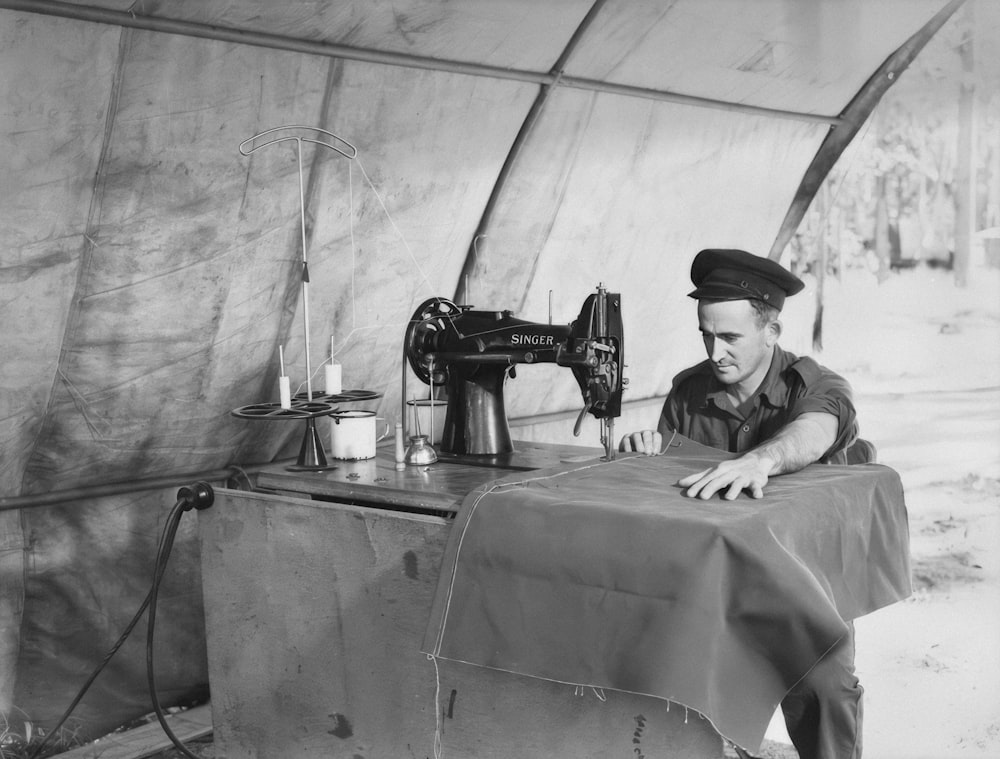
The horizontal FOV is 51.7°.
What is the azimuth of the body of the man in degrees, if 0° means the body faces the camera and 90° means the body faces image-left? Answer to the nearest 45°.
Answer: approximately 45°

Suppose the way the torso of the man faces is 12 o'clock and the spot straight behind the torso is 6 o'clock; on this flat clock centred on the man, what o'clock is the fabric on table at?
The fabric on table is roughly at 11 o'clock from the man.

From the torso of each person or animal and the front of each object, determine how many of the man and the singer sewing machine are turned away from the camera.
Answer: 1

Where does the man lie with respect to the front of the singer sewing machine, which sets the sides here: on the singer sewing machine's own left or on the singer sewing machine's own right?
on the singer sewing machine's own right

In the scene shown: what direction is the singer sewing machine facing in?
away from the camera

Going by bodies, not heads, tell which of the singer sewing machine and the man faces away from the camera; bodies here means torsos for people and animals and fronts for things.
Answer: the singer sewing machine
